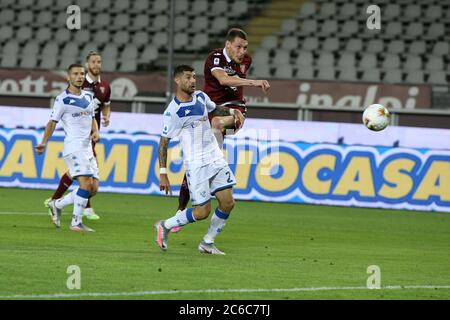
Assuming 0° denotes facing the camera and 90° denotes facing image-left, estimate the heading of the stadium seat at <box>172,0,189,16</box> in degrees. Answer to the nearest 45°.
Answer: approximately 0°

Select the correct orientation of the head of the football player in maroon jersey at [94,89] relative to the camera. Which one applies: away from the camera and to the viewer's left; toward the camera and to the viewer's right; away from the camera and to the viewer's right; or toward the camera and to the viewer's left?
toward the camera and to the viewer's right

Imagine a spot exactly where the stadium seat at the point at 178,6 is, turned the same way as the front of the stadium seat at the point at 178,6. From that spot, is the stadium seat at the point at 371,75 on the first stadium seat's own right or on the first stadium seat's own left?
on the first stadium seat's own left

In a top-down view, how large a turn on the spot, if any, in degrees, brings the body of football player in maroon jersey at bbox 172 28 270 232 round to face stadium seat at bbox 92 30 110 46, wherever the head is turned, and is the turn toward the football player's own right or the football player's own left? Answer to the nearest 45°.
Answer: approximately 135° to the football player's own left

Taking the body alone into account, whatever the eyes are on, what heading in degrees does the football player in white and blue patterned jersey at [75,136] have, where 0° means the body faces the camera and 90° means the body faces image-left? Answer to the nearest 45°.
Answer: approximately 315°

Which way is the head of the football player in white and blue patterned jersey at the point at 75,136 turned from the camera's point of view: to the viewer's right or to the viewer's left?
to the viewer's right

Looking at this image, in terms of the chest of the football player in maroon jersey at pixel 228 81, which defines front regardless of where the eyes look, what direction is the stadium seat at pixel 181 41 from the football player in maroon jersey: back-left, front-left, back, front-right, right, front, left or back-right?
back-left

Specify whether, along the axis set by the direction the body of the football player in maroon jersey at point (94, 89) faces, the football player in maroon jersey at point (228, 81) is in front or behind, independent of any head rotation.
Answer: in front

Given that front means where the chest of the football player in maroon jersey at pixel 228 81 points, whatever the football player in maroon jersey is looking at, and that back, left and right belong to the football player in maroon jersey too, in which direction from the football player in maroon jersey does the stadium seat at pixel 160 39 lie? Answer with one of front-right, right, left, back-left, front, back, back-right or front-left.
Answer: back-left
